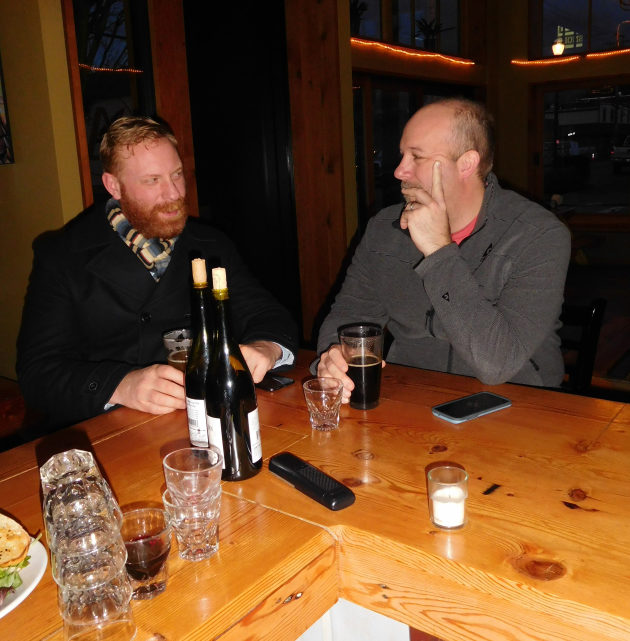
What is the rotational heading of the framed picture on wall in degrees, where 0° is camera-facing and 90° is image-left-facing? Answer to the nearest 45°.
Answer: approximately 315°

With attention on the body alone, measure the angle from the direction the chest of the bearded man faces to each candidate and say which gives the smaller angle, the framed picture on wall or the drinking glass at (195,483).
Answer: the drinking glass

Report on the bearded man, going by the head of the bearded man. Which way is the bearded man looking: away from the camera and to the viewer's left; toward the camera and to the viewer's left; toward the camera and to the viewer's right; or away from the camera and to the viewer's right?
toward the camera and to the viewer's right

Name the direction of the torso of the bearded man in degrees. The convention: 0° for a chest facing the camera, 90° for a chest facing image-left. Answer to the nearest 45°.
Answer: approximately 315°

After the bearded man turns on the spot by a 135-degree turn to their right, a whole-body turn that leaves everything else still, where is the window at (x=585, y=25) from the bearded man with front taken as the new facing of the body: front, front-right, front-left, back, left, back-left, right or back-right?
back-right

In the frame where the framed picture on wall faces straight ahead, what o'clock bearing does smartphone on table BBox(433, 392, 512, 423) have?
The smartphone on table is roughly at 1 o'clock from the framed picture on wall.

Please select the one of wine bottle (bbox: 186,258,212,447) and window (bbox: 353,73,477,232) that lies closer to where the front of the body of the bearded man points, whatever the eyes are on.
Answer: the wine bottle

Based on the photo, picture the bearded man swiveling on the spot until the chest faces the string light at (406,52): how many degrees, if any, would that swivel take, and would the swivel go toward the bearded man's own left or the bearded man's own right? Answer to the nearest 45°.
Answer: approximately 90° to the bearded man's own left

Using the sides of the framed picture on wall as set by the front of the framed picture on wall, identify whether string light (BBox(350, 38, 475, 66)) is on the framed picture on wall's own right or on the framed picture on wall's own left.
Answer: on the framed picture on wall's own left

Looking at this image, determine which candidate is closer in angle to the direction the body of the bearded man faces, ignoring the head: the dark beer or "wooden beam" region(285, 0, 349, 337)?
the dark beer

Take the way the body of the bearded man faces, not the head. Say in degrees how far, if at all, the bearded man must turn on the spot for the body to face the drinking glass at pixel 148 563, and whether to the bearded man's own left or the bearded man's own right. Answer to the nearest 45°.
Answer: approximately 45° to the bearded man's own right

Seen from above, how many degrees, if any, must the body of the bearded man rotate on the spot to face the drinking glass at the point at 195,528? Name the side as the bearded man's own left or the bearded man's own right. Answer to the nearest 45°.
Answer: approximately 45° to the bearded man's own right

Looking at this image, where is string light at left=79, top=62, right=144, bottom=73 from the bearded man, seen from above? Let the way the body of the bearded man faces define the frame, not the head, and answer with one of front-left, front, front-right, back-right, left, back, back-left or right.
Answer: back-left

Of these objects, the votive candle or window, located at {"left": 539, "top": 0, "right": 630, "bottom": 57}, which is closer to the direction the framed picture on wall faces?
the votive candle
